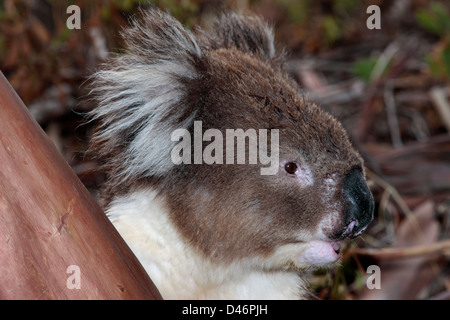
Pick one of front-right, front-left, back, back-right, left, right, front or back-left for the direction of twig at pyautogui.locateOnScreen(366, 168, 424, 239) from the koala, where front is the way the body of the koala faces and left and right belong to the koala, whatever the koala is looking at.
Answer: front-left

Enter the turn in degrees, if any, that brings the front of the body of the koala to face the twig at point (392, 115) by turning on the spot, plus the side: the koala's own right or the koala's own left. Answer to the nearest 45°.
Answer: approximately 45° to the koala's own left

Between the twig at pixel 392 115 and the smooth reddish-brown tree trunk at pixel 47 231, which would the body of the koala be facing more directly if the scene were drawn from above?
the twig

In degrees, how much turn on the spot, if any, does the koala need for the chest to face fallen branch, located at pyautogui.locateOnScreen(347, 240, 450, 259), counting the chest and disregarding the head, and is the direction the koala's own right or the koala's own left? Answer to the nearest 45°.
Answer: approximately 45° to the koala's own left

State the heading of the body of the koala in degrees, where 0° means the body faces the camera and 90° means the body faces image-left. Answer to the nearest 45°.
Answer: approximately 270°

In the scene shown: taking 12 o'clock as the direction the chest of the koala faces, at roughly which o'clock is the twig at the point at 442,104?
The twig is roughly at 10 o'clock from the koala.
